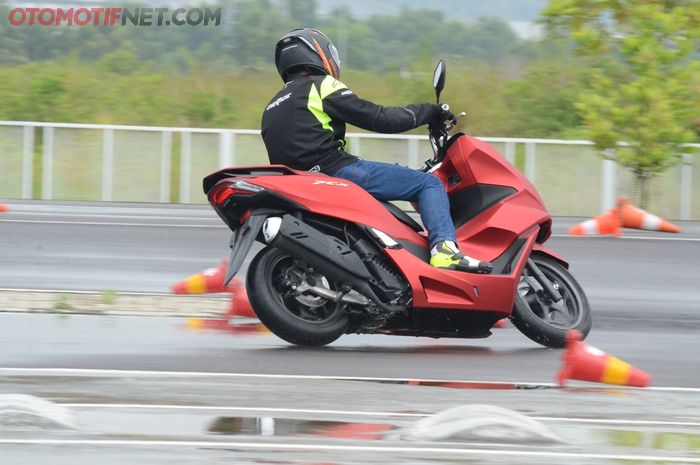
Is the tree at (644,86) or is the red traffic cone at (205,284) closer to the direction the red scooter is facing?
the tree

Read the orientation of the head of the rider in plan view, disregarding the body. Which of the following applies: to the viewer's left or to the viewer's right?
to the viewer's right

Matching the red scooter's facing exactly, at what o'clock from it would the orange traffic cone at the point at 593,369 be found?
The orange traffic cone is roughly at 1 o'clock from the red scooter.

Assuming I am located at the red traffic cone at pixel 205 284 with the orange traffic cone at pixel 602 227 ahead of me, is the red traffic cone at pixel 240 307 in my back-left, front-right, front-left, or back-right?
back-right

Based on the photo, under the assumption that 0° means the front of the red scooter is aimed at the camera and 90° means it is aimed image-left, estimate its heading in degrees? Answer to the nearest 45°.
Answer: approximately 270°

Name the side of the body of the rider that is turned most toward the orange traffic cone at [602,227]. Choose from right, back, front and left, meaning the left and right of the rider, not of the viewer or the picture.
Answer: front

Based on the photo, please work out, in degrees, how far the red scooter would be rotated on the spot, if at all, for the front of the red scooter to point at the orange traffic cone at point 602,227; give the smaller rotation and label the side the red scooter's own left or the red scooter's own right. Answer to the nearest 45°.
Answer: approximately 90° to the red scooter's own left

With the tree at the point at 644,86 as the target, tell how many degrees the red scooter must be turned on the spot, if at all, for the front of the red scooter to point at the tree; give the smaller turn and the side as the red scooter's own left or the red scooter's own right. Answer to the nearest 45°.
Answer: approximately 90° to the red scooter's own left
